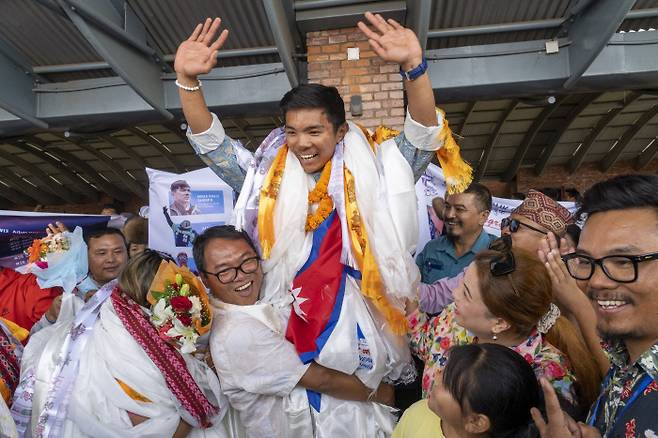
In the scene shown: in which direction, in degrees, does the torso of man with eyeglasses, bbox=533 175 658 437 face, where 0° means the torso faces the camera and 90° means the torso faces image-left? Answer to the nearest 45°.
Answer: approximately 45°

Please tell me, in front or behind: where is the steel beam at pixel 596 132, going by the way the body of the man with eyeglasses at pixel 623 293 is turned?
behind

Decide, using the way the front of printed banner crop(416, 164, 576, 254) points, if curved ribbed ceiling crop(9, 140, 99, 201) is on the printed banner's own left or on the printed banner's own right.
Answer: on the printed banner's own right

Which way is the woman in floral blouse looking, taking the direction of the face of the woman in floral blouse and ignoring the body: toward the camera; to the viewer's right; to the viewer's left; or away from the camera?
to the viewer's left
